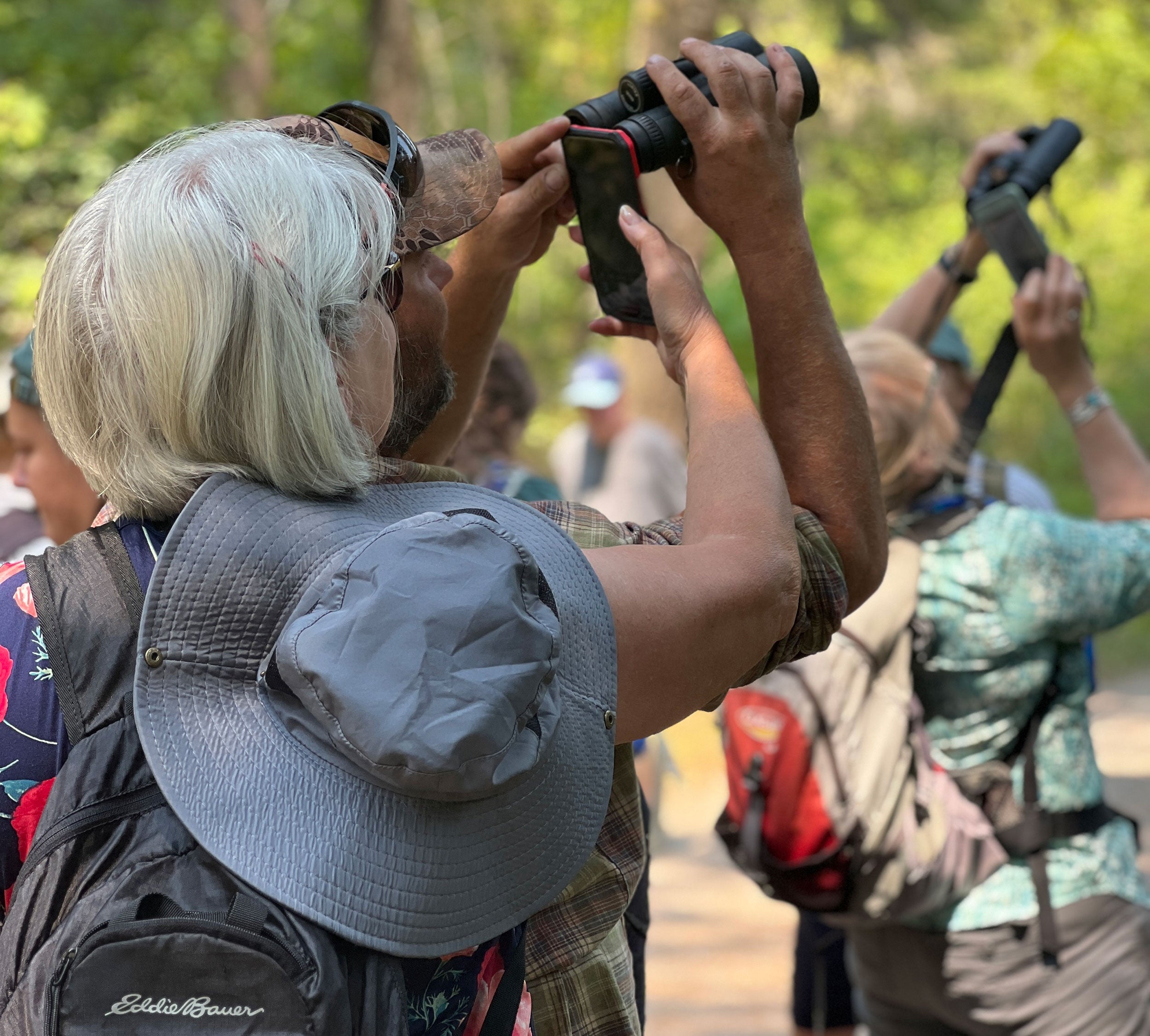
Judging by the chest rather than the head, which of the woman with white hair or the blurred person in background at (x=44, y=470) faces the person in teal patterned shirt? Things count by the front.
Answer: the woman with white hair

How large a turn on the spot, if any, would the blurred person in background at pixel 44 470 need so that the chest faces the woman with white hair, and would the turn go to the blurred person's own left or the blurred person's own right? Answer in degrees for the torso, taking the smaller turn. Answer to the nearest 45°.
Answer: approximately 45° to the blurred person's own left

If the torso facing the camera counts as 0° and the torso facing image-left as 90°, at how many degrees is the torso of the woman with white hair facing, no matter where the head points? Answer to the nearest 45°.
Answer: approximately 225°

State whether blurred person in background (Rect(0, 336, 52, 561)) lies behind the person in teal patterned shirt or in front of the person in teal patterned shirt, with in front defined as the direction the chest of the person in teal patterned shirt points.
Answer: behind

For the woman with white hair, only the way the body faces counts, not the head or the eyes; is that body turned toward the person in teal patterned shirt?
yes

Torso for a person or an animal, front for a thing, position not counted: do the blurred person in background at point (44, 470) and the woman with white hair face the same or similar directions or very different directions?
very different directions

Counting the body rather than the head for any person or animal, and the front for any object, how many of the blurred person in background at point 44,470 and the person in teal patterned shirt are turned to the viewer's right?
1

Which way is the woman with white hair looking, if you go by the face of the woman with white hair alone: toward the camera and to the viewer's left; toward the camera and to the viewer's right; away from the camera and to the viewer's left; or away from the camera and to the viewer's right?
away from the camera and to the viewer's right
